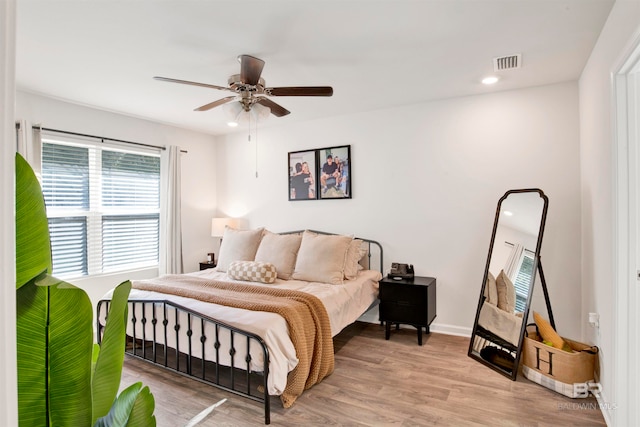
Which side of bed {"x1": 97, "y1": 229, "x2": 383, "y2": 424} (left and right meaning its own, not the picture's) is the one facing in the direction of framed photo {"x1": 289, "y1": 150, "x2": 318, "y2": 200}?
back

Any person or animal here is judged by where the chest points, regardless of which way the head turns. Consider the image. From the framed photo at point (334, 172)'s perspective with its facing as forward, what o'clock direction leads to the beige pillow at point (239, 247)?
The beige pillow is roughly at 1 o'clock from the framed photo.

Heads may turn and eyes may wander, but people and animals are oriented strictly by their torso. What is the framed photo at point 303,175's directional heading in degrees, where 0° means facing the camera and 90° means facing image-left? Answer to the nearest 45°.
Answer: approximately 45°

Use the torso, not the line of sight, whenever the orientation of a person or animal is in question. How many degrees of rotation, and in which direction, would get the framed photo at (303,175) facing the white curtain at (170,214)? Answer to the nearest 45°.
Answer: approximately 45° to its right
